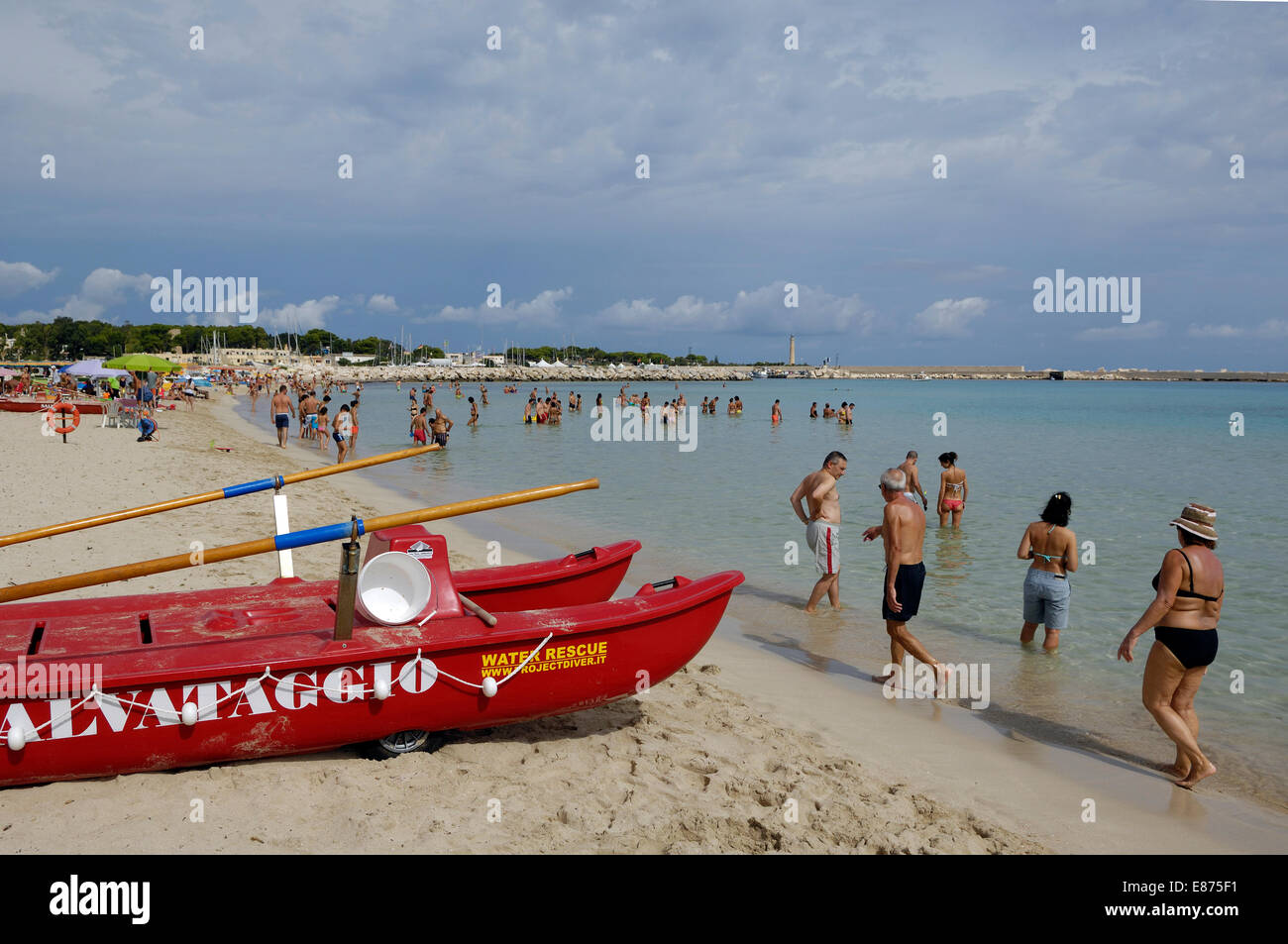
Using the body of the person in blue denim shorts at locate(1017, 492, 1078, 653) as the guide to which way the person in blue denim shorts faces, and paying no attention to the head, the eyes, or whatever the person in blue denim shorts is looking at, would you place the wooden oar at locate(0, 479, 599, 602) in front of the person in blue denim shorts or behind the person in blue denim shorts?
behind

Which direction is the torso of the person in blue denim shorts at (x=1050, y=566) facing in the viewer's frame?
away from the camera

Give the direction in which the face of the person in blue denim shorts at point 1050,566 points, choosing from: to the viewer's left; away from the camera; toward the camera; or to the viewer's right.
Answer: away from the camera

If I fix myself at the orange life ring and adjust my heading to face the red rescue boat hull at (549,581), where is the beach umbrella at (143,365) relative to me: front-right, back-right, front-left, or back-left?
back-left
